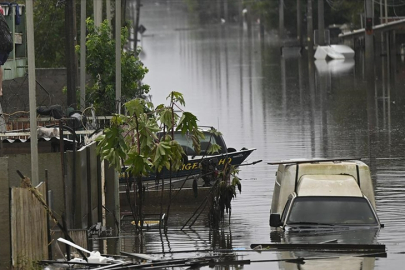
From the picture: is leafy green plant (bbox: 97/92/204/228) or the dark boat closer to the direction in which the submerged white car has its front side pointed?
the leafy green plant

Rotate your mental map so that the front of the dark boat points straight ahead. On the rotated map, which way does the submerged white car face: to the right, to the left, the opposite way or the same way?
to the right

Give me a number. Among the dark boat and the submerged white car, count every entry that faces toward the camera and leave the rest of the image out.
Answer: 1

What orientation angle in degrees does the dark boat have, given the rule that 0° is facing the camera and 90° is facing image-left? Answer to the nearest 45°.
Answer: approximately 270°

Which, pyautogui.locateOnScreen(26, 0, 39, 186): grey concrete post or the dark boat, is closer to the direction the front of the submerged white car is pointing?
the grey concrete post

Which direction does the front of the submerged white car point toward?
toward the camera

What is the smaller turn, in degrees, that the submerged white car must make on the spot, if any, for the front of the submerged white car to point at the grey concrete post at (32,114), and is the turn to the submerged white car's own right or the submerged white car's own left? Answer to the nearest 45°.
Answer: approximately 90° to the submerged white car's own right
